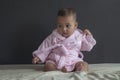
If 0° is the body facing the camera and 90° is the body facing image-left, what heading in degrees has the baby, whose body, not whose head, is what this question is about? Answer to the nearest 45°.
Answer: approximately 0°

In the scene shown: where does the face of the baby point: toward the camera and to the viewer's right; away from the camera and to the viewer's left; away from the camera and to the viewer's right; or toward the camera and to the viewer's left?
toward the camera and to the viewer's left
